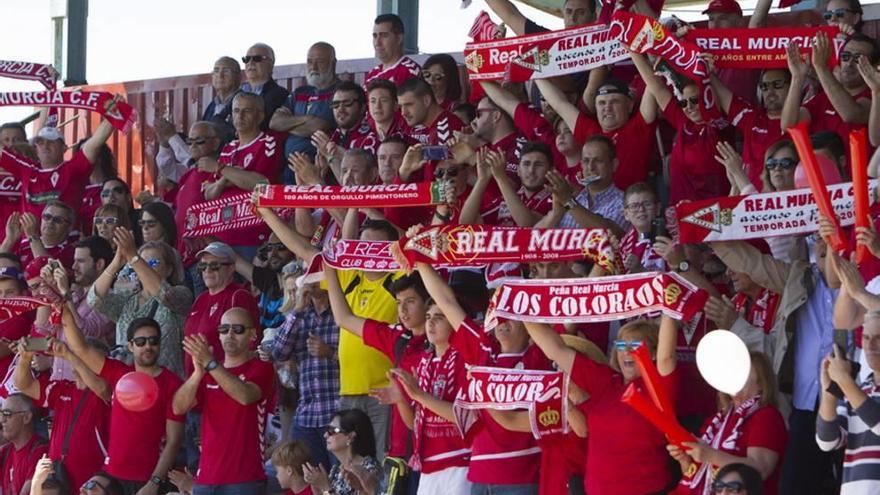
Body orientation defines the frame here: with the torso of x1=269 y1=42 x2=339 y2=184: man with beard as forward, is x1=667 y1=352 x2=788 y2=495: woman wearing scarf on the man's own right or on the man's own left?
on the man's own left

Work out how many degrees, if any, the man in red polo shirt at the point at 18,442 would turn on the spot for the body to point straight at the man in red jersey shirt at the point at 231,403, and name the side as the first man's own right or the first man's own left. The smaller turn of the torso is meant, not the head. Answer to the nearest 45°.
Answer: approximately 90° to the first man's own left
